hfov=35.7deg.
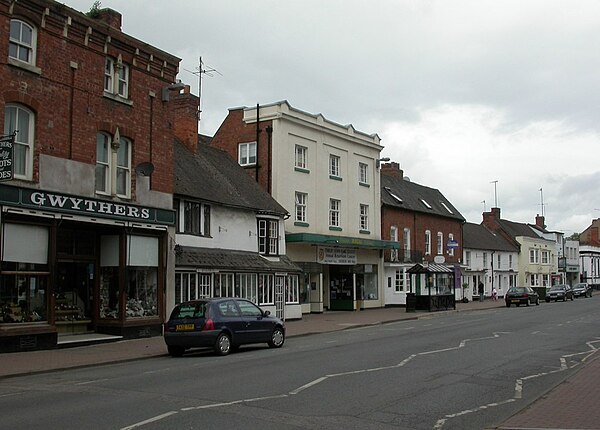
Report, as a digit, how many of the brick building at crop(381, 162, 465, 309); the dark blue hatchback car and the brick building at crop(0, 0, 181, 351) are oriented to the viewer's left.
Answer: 0

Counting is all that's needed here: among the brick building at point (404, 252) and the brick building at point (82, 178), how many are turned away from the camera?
0

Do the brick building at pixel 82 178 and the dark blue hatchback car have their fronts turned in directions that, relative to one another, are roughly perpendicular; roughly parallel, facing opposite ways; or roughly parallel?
roughly perpendicular

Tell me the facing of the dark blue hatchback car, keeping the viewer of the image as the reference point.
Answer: facing away from the viewer and to the right of the viewer

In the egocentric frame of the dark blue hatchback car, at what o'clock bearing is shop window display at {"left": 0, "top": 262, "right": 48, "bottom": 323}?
The shop window display is roughly at 8 o'clock from the dark blue hatchback car.

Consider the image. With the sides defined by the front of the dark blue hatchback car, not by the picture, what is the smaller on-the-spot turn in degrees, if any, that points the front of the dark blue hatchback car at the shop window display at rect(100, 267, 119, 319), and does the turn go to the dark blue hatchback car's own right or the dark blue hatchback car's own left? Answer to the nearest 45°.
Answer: approximately 90° to the dark blue hatchback car's own left

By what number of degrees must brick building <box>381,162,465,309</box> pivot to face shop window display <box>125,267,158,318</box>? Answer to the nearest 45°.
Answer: approximately 45° to its right

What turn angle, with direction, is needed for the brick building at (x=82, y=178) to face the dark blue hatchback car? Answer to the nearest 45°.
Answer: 0° — it already faces it

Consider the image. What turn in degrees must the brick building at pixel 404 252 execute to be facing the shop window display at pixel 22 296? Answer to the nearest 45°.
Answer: approximately 45° to its right

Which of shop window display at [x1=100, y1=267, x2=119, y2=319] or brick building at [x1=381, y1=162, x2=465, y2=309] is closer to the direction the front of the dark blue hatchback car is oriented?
the brick building

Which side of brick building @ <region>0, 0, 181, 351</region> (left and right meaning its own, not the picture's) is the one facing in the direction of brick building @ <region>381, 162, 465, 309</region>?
left

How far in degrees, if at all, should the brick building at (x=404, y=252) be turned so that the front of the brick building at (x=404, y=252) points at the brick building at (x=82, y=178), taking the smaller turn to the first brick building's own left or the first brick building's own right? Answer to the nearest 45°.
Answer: approximately 45° to the first brick building's own right

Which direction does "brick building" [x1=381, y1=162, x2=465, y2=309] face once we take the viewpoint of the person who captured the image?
facing the viewer and to the right of the viewer

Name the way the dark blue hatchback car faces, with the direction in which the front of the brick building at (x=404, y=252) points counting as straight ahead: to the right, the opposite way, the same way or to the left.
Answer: to the left
